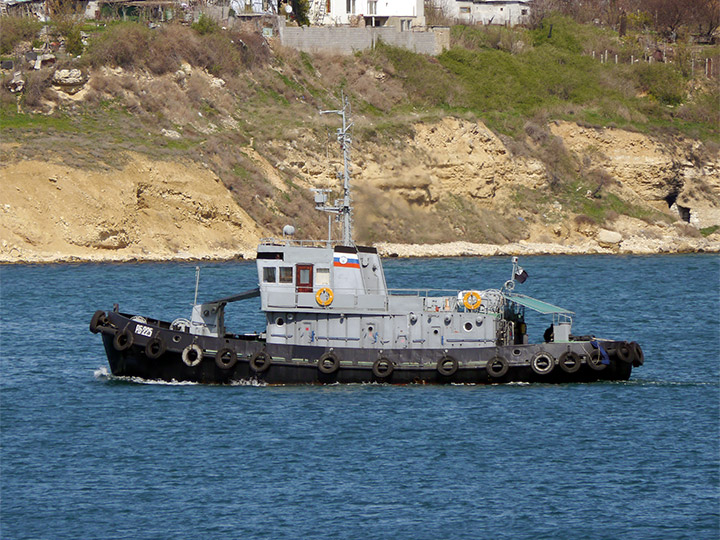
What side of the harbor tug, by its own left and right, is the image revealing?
left
